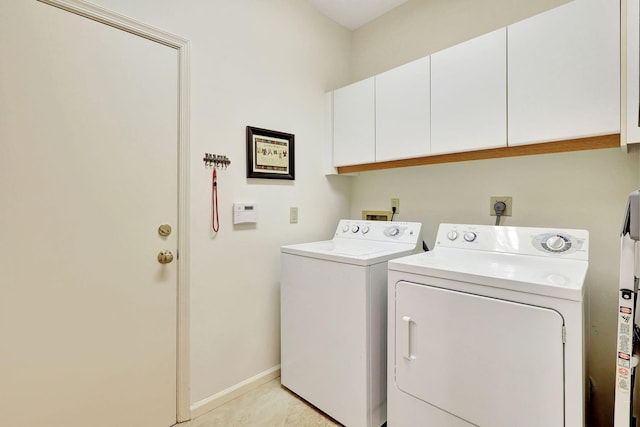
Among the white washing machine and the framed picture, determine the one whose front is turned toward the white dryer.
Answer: the framed picture

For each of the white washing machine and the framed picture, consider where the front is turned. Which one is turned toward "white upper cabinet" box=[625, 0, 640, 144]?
the framed picture

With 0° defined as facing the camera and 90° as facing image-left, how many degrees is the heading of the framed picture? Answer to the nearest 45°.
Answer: approximately 315°

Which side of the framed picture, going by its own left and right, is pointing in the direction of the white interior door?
right

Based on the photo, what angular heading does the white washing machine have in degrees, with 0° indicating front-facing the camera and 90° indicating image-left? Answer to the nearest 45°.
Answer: approximately 45°

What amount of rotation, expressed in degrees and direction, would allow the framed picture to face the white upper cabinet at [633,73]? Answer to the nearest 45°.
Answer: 0° — it already faces it

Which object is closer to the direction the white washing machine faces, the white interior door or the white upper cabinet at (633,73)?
the white interior door

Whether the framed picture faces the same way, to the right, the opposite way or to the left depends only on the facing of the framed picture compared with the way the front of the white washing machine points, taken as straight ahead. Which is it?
to the left

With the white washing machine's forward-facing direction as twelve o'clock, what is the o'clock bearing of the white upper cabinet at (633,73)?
The white upper cabinet is roughly at 8 o'clock from the white washing machine.

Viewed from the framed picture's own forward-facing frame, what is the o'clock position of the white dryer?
The white dryer is roughly at 12 o'clock from the framed picture.
